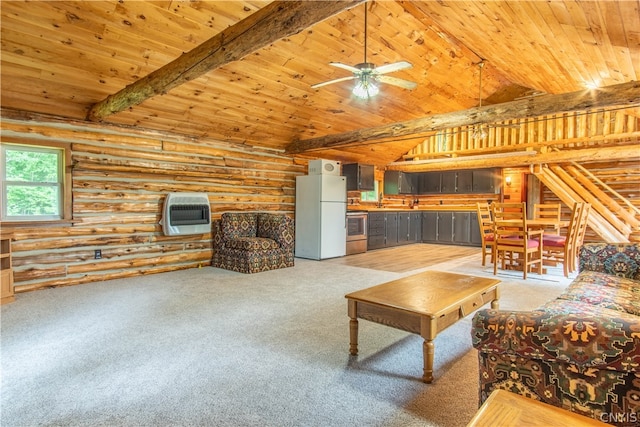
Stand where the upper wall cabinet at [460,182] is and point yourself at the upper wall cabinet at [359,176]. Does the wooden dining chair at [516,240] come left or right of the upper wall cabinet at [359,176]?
left

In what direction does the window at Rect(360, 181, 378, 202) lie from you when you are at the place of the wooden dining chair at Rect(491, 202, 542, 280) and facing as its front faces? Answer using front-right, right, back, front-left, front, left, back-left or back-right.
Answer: left

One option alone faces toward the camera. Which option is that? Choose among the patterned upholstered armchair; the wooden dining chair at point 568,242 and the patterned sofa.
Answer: the patterned upholstered armchair

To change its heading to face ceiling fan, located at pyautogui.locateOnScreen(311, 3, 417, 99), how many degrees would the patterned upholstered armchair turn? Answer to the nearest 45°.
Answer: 0° — it already faces it

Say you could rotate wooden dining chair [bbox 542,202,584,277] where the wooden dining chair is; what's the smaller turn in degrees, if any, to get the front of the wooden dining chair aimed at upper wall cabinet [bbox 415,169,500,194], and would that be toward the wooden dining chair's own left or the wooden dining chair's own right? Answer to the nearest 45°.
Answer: approximately 45° to the wooden dining chair's own right

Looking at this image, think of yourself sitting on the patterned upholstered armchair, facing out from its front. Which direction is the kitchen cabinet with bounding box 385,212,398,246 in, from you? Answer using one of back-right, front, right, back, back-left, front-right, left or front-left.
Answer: back-left

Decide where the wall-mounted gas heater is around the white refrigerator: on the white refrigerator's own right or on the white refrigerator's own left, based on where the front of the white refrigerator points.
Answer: on the white refrigerator's own right

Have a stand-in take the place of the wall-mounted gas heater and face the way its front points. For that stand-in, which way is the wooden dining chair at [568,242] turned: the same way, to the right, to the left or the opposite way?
the opposite way

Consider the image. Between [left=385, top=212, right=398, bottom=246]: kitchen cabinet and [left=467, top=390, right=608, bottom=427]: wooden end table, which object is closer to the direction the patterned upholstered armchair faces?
the wooden end table

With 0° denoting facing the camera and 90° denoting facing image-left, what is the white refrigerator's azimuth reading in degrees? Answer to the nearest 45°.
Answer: approximately 315°

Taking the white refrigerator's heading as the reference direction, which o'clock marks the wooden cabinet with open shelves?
The wooden cabinet with open shelves is roughly at 3 o'clock from the white refrigerator.

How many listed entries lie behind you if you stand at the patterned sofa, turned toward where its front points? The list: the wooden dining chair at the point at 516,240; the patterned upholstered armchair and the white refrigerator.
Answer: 0

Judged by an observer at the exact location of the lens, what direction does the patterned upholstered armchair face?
facing the viewer

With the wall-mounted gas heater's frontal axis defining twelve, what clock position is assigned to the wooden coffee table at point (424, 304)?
The wooden coffee table is roughly at 1 o'clock from the wall-mounted gas heater.

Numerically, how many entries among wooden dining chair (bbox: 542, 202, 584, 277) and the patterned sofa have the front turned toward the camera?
0

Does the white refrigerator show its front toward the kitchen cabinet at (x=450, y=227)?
no
